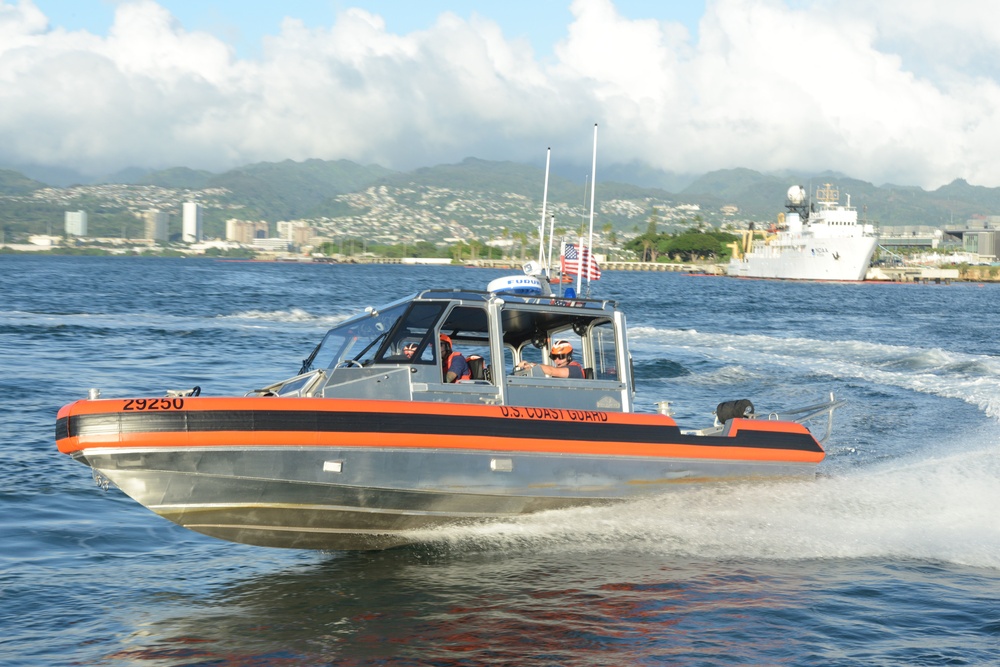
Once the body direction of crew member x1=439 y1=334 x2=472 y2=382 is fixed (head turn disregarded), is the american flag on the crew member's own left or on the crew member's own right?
on the crew member's own right

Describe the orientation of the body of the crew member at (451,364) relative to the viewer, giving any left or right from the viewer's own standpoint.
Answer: facing to the left of the viewer

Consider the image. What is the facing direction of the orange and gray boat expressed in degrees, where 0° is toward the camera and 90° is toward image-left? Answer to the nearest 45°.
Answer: approximately 90°

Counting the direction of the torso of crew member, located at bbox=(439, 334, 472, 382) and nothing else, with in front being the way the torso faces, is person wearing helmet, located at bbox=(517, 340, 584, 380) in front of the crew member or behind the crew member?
behind
